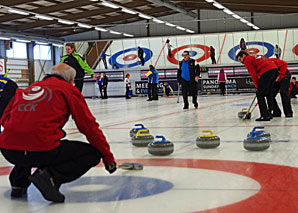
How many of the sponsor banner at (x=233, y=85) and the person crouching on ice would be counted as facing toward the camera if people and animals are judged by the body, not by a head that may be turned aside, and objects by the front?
1

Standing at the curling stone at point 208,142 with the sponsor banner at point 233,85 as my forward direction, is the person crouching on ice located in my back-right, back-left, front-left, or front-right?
back-left

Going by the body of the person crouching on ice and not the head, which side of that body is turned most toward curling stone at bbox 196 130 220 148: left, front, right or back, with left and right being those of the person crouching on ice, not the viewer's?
front

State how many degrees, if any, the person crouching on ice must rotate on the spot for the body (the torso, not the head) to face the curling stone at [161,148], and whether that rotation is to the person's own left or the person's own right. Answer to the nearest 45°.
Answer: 0° — they already face it

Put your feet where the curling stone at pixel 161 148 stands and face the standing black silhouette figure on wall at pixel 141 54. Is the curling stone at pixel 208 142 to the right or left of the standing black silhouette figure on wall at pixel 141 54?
right

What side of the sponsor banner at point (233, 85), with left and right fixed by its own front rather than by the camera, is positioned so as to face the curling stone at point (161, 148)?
front

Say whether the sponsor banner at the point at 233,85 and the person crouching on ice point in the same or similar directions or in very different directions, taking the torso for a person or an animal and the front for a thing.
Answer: very different directions

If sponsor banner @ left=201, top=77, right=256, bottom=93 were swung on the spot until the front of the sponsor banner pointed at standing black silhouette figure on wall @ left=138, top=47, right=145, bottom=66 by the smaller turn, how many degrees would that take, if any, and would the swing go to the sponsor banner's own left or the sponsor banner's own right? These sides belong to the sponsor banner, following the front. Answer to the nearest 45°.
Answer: approximately 90° to the sponsor banner's own right

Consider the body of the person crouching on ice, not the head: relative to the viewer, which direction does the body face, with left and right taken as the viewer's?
facing away from the viewer and to the right of the viewer

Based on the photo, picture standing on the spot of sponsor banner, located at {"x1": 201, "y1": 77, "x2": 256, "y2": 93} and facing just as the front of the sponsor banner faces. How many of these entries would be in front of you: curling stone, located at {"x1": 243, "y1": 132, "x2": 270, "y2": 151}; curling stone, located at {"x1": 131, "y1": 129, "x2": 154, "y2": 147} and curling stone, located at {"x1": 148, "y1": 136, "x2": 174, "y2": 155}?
3
